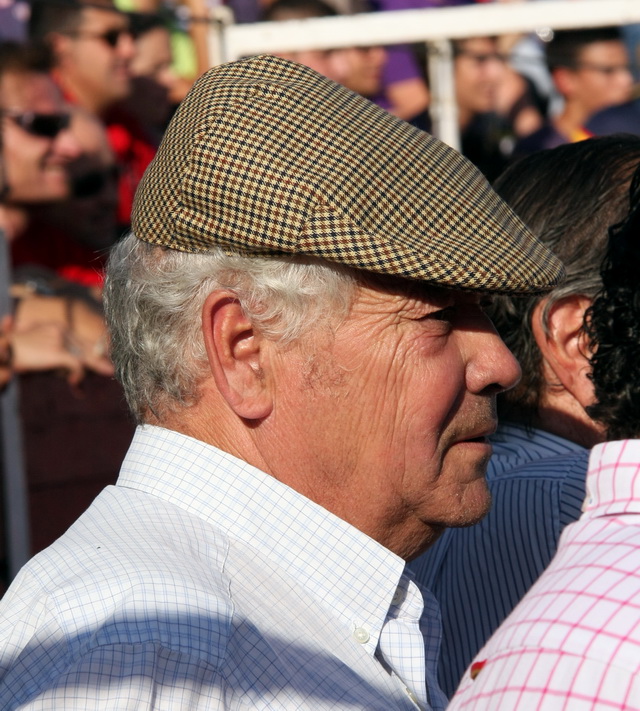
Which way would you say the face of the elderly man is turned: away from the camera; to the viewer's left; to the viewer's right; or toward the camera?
to the viewer's right

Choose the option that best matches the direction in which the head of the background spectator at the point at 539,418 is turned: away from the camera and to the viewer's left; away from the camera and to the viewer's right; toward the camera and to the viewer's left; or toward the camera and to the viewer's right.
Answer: away from the camera and to the viewer's right

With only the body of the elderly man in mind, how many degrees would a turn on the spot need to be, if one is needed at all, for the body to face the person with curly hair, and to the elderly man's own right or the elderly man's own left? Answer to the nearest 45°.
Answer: approximately 45° to the elderly man's own right

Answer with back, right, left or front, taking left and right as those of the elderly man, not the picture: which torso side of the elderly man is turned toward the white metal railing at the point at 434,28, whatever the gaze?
left

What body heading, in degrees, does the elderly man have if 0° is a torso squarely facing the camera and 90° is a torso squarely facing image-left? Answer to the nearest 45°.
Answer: approximately 270°

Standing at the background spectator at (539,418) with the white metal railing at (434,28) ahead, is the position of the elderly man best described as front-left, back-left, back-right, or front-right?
back-left
